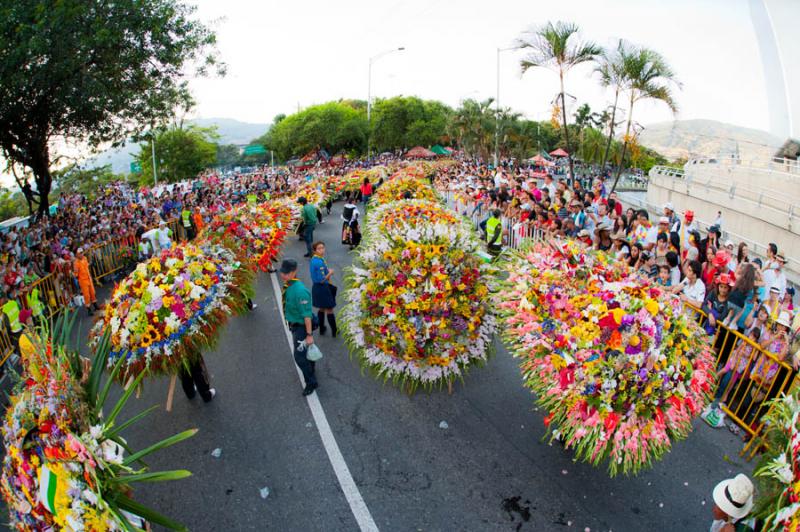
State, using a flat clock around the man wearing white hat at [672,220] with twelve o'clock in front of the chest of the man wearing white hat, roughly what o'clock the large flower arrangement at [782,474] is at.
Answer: The large flower arrangement is roughly at 9 o'clock from the man wearing white hat.

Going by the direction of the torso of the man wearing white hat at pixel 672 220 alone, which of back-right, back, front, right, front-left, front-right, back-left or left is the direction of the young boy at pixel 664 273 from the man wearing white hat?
left

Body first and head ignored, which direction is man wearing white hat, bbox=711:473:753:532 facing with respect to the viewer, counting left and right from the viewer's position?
facing to the left of the viewer

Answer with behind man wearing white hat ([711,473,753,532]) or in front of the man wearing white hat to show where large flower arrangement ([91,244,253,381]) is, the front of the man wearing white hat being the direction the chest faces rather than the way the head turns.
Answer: in front

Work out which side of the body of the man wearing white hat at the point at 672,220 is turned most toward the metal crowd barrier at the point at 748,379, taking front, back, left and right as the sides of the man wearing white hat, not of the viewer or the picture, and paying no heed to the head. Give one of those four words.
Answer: left

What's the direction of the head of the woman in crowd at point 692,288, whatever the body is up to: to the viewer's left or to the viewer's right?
to the viewer's left

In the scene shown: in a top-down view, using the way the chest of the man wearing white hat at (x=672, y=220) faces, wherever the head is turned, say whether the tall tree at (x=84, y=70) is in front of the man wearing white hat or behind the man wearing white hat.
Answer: in front

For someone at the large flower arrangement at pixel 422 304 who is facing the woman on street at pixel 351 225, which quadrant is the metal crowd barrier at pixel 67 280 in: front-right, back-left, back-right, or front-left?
front-left

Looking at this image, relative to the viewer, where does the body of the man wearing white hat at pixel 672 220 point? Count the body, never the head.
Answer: to the viewer's left

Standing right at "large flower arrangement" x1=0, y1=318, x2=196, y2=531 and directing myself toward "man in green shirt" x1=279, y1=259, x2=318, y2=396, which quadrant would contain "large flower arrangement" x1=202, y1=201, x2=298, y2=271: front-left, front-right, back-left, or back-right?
front-left
